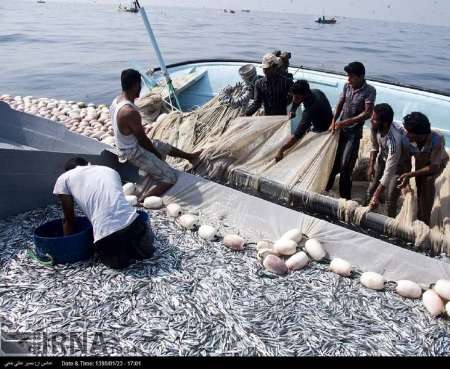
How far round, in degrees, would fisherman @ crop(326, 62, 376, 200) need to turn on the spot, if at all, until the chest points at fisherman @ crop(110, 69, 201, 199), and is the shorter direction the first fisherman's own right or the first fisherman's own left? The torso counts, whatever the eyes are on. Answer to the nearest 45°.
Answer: approximately 45° to the first fisherman's own right

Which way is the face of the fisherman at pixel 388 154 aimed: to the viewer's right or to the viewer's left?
to the viewer's left

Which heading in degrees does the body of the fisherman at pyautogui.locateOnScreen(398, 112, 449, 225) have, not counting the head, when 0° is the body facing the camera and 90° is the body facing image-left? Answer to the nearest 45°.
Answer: approximately 45°

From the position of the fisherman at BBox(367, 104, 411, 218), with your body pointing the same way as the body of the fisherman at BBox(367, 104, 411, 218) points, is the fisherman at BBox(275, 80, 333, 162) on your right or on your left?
on your right

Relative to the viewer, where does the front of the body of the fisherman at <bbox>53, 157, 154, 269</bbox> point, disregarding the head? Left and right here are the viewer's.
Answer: facing away from the viewer and to the left of the viewer

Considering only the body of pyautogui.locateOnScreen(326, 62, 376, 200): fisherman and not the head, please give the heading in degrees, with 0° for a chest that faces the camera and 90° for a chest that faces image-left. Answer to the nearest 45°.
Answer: approximately 45°

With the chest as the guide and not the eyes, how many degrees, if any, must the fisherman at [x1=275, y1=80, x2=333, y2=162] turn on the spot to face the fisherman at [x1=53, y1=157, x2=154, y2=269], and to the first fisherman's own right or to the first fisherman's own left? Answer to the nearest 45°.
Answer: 0° — they already face them
